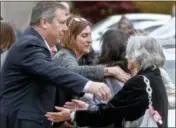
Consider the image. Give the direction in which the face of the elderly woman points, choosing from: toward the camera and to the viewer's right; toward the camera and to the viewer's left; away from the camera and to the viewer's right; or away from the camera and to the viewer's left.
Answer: away from the camera and to the viewer's left

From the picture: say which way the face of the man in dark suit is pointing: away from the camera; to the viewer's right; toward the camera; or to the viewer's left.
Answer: to the viewer's right

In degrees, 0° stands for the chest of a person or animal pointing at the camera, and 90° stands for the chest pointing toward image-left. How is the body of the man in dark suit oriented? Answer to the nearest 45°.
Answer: approximately 270°

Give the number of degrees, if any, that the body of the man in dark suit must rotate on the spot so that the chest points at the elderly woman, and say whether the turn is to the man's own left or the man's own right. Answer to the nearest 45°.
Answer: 0° — they already face them
